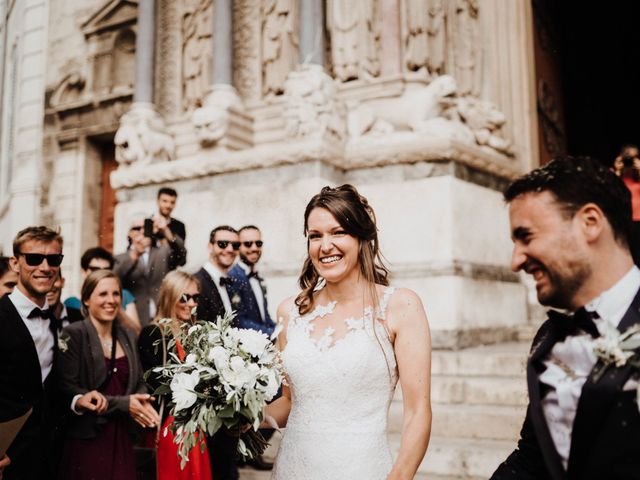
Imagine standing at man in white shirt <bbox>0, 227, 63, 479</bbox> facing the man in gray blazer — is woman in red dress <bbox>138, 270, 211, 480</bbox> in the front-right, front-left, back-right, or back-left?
front-right

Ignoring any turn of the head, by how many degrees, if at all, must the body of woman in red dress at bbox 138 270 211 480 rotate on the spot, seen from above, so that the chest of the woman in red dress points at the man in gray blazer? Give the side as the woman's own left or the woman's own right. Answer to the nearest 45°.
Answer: approximately 135° to the woman's own left

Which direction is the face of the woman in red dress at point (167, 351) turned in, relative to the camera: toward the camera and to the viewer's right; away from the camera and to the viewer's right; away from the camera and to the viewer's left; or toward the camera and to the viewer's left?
toward the camera and to the viewer's right

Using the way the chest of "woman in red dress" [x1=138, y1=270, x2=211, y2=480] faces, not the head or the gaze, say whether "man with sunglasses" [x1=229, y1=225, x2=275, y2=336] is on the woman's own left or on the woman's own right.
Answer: on the woman's own left

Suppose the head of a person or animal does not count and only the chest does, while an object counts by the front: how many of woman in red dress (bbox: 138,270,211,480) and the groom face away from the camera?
0

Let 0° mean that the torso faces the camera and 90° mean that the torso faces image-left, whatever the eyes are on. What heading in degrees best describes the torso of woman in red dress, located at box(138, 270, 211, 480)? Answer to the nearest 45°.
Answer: approximately 315°

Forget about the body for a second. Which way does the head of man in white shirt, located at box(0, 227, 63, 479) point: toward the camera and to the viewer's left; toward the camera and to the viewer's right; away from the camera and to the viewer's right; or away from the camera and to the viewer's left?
toward the camera and to the viewer's right

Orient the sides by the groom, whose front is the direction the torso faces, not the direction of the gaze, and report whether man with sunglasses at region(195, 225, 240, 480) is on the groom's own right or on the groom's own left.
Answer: on the groom's own right

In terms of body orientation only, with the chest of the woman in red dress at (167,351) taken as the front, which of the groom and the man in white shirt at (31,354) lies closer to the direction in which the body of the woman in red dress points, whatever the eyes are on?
the groom

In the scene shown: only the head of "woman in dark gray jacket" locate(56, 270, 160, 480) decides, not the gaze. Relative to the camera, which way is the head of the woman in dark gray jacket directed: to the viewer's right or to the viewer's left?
to the viewer's right

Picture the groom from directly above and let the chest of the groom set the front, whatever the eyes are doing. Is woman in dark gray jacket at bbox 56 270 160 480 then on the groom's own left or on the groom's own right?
on the groom's own right

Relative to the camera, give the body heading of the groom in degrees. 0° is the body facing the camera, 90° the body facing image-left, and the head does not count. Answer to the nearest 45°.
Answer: approximately 45°
